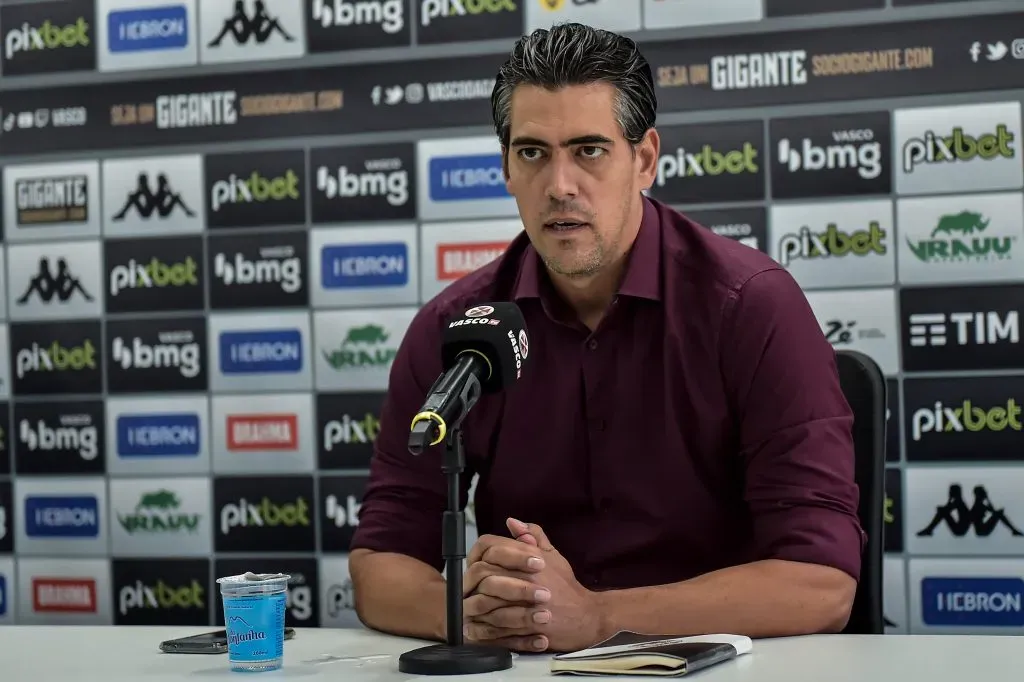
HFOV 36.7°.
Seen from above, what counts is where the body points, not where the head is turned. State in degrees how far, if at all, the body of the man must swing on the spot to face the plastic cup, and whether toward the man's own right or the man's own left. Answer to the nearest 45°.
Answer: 0° — they already face it

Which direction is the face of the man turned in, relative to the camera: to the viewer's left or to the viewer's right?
to the viewer's left

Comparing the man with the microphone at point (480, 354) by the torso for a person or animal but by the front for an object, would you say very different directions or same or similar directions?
very different directions

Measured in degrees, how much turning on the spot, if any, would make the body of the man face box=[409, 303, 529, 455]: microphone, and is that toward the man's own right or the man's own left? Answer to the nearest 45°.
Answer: approximately 45° to the man's own left

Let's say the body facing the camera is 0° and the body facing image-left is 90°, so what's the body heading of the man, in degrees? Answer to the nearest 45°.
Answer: approximately 45°

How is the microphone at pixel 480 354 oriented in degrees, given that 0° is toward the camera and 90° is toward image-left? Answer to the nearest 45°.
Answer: approximately 225°
